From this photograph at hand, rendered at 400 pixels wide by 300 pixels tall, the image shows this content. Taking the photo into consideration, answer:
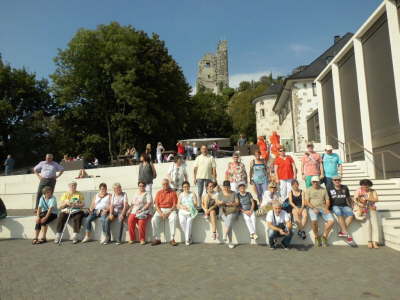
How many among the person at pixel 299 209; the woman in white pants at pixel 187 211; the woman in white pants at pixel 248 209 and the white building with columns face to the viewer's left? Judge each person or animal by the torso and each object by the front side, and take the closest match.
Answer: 1

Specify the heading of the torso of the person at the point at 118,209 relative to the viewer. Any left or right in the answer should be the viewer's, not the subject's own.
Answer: facing the viewer

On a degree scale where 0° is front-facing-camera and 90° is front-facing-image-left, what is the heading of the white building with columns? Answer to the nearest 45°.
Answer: approximately 90°

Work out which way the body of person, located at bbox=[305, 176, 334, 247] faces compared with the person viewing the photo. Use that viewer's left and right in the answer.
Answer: facing the viewer

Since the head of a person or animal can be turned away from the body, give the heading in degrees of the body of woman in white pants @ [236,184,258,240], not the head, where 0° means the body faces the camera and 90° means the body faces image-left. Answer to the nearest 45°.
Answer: approximately 0°

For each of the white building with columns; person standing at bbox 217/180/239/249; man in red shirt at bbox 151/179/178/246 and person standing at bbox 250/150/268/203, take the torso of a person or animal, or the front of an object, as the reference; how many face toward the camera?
3

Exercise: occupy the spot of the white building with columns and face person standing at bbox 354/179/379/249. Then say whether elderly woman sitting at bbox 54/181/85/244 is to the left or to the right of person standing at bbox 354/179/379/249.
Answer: right

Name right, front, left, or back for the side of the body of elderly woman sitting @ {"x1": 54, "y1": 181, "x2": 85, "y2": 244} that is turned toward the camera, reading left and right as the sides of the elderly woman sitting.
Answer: front

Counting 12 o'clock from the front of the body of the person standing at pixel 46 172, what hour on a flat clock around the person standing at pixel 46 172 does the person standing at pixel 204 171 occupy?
the person standing at pixel 204 171 is roughly at 10 o'clock from the person standing at pixel 46 172.

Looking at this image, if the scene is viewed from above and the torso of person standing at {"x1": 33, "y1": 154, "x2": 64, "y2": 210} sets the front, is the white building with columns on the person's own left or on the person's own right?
on the person's own left

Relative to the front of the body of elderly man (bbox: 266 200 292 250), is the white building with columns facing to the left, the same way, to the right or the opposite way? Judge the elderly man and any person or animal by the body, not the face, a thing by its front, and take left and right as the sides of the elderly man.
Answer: to the right

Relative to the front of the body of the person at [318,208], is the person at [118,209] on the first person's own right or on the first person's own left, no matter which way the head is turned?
on the first person's own right

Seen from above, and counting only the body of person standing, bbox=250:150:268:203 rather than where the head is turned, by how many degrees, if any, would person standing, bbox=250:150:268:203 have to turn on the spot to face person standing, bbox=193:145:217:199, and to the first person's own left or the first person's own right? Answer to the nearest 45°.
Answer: approximately 90° to the first person's own right
